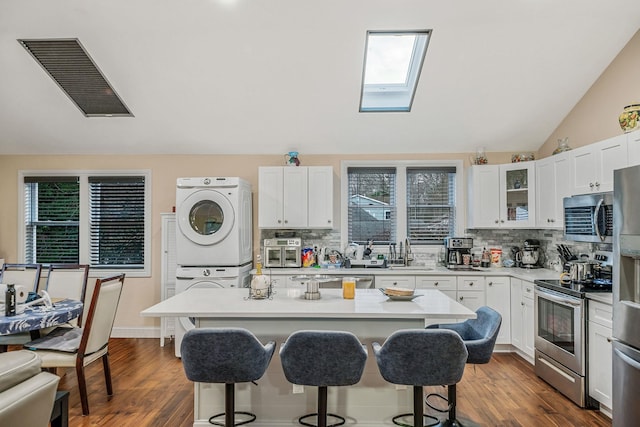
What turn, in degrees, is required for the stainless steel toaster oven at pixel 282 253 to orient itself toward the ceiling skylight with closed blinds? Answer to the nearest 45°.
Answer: approximately 90° to its right

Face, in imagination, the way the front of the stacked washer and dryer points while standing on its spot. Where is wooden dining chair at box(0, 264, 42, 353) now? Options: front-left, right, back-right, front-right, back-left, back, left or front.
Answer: right

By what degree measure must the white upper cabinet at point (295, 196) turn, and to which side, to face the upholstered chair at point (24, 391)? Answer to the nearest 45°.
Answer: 0° — it already faces it

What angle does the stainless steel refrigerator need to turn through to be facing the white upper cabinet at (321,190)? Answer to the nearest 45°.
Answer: approximately 45° to its right

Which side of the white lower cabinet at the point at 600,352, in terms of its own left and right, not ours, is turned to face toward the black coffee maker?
right

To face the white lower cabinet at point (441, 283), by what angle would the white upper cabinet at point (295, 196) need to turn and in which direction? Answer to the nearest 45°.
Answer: approximately 90° to its left

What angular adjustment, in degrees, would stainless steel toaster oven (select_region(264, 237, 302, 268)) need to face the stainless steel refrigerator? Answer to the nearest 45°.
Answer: approximately 45° to its left

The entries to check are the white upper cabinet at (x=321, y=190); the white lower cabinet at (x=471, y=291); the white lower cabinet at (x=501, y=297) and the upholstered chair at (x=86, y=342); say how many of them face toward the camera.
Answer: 3

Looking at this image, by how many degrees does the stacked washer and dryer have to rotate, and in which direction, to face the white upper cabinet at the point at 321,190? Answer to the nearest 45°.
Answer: approximately 90° to its left

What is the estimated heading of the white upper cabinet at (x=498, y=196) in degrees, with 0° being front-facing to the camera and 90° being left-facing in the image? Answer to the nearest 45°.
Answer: approximately 0°

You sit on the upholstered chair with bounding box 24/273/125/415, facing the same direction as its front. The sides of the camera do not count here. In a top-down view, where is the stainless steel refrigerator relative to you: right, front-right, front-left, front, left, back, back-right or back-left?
back

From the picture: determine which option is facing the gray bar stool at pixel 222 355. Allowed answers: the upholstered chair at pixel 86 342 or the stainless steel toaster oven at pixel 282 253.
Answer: the stainless steel toaster oven

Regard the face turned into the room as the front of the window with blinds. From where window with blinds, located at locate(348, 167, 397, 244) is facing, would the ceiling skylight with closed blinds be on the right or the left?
on its right

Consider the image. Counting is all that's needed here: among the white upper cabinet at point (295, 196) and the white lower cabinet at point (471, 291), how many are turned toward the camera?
2

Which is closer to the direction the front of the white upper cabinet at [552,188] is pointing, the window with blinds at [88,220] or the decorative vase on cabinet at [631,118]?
the window with blinds

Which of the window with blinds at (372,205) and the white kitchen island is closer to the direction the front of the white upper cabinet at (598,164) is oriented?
the white kitchen island

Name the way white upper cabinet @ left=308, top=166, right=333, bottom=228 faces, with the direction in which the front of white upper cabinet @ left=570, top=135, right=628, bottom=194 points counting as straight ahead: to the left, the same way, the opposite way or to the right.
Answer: to the left

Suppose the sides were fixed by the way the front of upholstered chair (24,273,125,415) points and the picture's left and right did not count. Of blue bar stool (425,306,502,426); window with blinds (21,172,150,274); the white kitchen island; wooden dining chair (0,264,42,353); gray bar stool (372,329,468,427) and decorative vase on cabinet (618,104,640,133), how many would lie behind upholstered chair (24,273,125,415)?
4

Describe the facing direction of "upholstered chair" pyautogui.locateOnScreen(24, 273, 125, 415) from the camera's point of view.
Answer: facing away from the viewer and to the left of the viewer

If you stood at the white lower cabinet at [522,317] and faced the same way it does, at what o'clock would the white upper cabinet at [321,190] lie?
The white upper cabinet is roughly at 1 o'clock from the white lower cabinet.

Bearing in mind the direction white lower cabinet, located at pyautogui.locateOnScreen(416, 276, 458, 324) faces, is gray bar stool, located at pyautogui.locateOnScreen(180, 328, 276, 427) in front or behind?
in front
